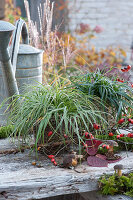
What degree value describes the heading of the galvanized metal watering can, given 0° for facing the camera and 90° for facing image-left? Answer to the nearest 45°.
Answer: approximately 45°

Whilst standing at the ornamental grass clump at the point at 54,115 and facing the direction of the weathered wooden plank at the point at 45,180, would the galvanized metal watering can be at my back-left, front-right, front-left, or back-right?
back-right

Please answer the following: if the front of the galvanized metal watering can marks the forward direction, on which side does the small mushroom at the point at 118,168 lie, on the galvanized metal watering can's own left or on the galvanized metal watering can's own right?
on the galvanized metal watering can's own left

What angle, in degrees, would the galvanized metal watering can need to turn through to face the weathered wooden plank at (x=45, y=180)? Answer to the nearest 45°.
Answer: approximately 45° to its left

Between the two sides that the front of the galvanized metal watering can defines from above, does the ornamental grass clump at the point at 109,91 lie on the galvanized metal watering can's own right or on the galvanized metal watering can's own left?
on the galvanized metal watering can's own left
